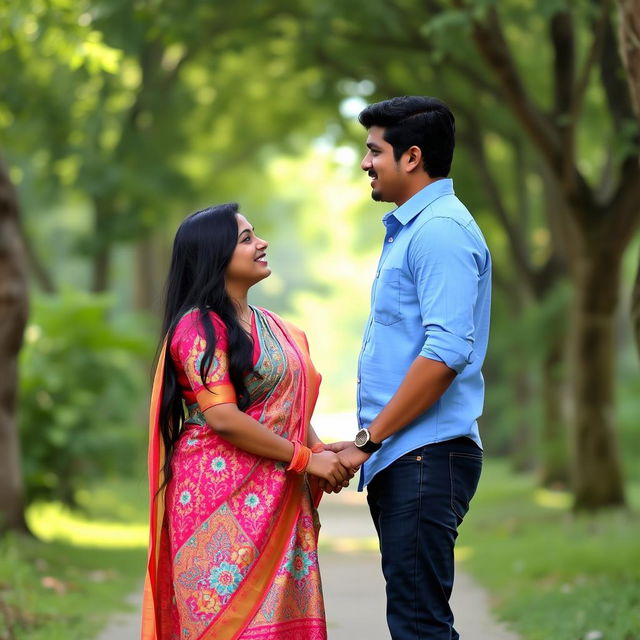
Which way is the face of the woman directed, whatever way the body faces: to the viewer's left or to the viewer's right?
to the viewer's right

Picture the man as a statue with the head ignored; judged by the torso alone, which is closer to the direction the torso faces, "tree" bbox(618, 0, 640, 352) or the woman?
the woman

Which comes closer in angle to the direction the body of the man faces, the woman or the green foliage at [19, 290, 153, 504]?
the woman

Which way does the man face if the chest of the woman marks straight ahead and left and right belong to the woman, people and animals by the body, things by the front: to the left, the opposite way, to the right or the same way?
the opposite way

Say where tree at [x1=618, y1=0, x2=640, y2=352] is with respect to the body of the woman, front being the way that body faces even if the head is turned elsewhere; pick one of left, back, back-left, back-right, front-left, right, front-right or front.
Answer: front-left

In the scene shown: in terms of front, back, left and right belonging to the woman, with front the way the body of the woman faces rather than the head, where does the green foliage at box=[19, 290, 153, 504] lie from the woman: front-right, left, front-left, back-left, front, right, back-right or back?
left

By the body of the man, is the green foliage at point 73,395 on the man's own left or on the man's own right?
on the man's own right

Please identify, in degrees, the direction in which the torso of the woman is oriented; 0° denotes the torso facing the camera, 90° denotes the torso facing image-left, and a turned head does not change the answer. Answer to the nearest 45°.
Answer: approximately 270°

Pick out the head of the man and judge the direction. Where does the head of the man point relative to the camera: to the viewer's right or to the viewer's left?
to the viewer's left

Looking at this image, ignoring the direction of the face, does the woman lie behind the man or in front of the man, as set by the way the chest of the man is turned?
in front

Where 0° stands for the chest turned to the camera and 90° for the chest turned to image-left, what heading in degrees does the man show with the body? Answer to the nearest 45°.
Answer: approximately 90°
